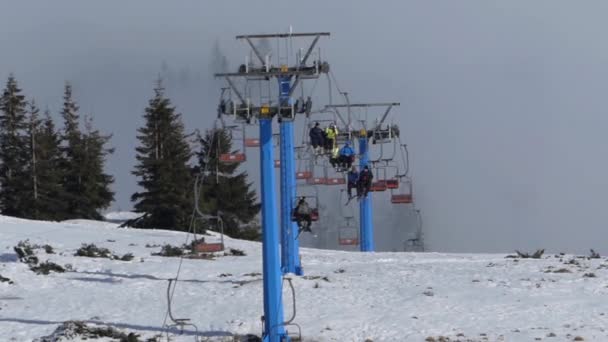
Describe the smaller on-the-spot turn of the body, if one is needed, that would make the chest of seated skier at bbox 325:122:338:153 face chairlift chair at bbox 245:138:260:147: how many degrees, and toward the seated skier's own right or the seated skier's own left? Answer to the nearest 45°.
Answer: approximately 90° to the seated skier's own right

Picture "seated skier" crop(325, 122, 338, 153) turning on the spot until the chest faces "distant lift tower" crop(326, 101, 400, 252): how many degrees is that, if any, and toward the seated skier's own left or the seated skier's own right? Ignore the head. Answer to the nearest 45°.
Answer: approximately 135° to the seated skier's own right

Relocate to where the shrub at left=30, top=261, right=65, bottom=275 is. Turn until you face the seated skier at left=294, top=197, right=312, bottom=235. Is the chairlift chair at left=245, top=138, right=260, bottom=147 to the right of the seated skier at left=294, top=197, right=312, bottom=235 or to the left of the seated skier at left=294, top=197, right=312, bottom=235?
left

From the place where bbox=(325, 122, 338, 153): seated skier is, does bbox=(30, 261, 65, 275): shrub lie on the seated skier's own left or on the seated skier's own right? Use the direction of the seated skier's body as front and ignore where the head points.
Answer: on the seated skier's own right

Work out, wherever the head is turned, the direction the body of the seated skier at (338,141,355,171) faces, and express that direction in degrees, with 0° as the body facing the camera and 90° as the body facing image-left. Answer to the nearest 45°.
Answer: approximately 45°

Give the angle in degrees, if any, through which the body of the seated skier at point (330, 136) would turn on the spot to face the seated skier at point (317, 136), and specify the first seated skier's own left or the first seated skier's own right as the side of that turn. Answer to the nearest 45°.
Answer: approximately 45° to the first seated skier's own right
